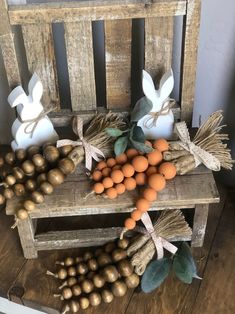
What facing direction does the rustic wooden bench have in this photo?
toward the camera
